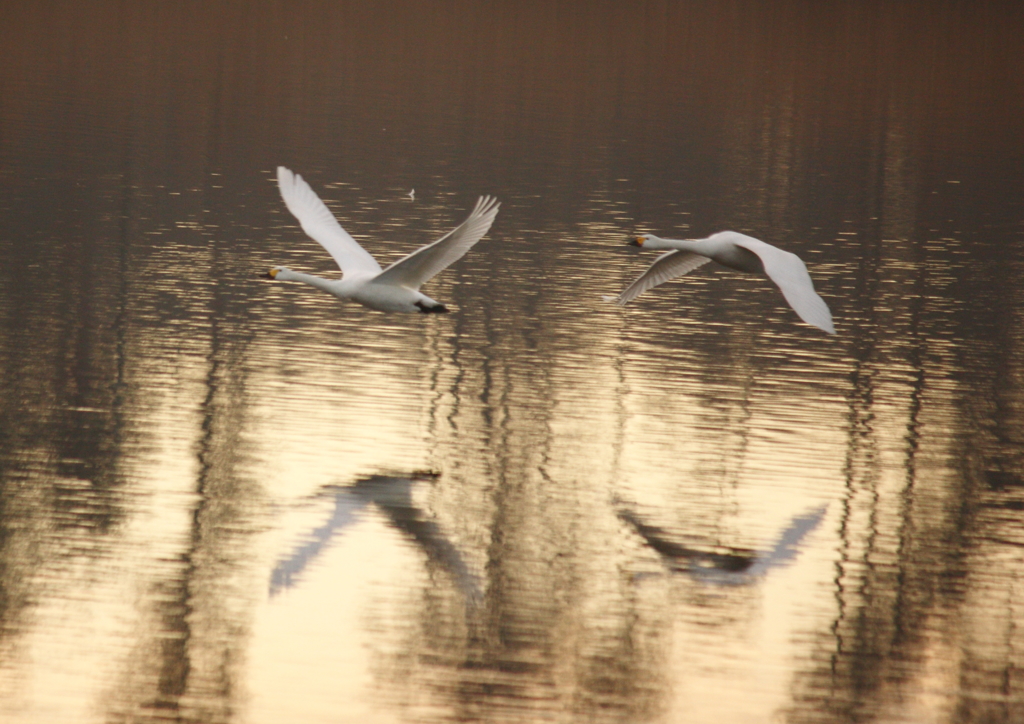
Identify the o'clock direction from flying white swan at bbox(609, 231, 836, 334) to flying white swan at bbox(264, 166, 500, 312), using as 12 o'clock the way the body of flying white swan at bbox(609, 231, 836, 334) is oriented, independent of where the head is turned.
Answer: flying white swan at bbox(264, 166, 500, 312) is roughly at 1 o'clock from flying white swan at bbox(609, 231, 836, 334).

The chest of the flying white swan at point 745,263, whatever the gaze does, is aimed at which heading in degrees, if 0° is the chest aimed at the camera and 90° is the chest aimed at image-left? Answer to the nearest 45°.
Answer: approximately 45°
